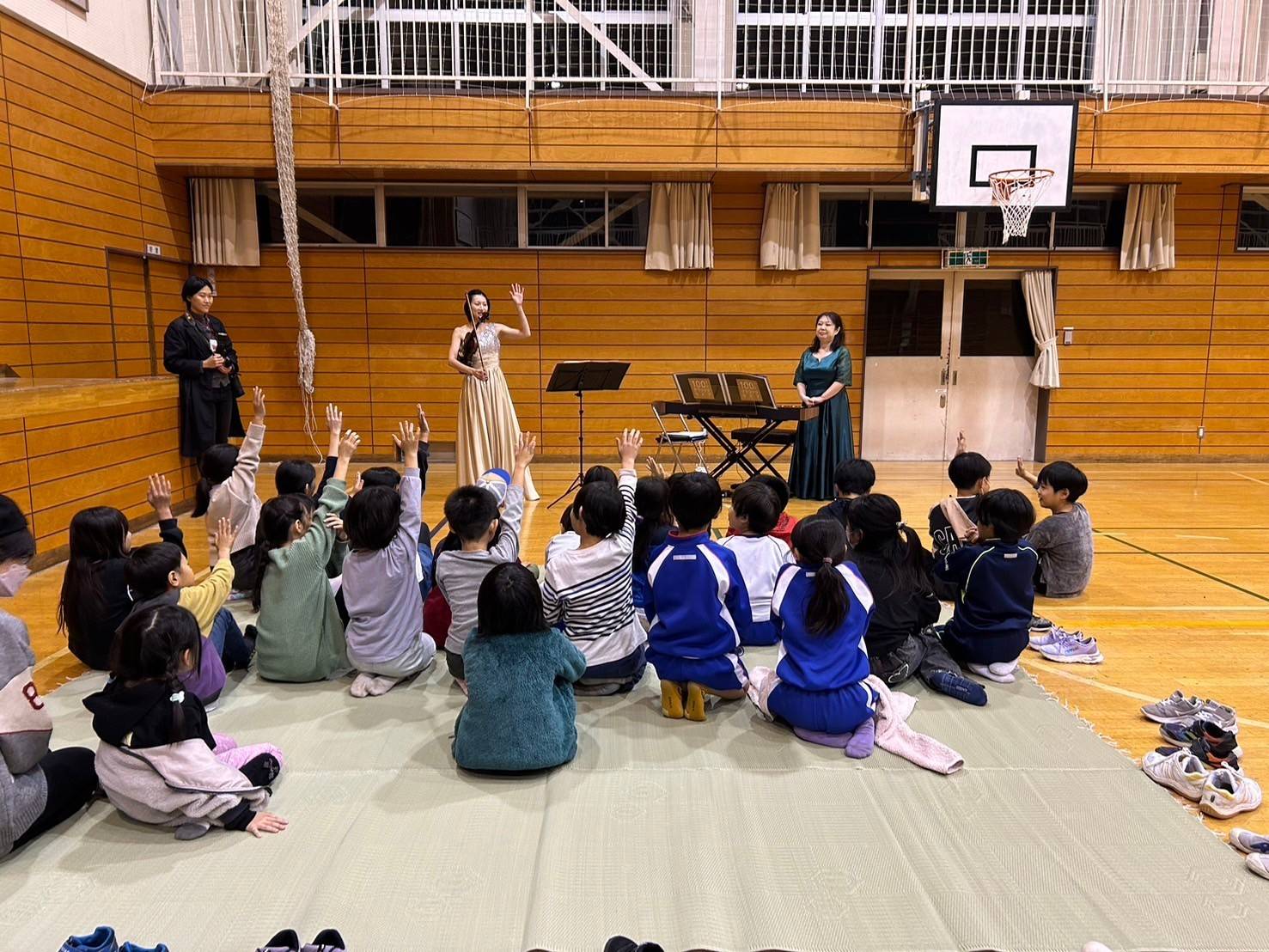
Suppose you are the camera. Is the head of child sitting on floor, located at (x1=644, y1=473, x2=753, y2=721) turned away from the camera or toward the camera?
away from the camera

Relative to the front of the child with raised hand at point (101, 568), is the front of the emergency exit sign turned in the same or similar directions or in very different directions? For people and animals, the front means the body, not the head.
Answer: very different directions

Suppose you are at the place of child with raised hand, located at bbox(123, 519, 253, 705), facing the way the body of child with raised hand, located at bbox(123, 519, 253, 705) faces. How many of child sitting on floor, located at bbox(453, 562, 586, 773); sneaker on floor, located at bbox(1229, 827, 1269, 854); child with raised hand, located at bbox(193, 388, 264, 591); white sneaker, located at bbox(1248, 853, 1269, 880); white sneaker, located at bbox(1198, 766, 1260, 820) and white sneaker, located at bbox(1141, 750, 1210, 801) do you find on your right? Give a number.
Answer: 5

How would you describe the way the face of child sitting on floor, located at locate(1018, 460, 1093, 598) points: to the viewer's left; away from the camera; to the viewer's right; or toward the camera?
to the viewer's left

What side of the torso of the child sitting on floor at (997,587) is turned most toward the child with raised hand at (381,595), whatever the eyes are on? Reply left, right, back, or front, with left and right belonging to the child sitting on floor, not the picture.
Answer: left

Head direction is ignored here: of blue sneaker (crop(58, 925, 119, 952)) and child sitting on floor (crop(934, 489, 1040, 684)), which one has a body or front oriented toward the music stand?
the child sitting on floor

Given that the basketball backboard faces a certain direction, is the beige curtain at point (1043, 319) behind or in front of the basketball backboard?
behind

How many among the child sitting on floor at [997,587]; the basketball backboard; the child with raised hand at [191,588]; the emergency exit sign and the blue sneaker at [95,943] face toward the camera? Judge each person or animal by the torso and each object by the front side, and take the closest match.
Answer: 2

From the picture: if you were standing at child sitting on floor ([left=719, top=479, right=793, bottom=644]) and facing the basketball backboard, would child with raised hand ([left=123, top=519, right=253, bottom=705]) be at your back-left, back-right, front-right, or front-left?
back-left

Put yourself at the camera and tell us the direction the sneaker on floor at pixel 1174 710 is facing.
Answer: facing to the left of the viewer

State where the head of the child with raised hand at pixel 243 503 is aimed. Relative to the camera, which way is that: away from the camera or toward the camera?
away from the camera

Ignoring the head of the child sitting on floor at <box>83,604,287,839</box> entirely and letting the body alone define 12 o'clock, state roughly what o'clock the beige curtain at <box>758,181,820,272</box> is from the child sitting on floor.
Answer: The beige curtain is roughly at 12 o'clock from the child sitting on floor.

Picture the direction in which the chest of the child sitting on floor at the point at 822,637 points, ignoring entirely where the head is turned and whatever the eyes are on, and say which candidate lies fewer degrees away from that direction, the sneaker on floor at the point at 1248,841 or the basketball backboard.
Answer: the basketball backboard

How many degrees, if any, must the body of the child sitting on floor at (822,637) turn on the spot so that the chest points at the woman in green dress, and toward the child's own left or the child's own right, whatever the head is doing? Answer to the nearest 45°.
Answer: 0° — they already face them

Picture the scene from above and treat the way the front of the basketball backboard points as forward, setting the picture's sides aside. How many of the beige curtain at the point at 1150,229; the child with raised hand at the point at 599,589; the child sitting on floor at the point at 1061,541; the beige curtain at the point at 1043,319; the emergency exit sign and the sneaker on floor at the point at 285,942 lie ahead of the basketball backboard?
3
